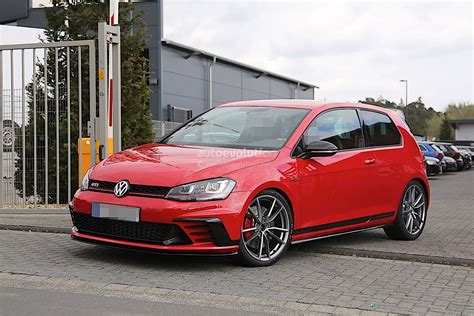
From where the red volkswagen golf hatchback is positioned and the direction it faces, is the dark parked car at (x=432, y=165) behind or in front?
behind

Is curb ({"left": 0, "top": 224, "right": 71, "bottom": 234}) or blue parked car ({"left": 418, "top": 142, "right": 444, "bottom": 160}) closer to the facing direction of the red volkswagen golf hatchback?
the curb

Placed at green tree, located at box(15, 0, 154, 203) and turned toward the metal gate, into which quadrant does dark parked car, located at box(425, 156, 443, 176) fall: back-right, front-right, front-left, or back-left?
back-left

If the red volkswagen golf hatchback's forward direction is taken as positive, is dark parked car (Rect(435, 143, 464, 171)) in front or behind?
behind

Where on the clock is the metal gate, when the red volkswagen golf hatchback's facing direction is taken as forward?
The metal gate is roughly at 3 o'clock from the red volkswagen golf hatchback.

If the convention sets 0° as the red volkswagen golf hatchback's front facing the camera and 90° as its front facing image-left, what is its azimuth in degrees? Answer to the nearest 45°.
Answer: approximately 45°

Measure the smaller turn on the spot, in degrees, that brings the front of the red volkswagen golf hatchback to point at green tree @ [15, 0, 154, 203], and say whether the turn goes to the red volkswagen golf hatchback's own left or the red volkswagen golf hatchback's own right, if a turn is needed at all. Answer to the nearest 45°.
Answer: approximately 90° to the red volkswagen golf hatchback's own right

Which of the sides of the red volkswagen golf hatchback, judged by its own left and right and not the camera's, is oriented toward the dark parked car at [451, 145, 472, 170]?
back

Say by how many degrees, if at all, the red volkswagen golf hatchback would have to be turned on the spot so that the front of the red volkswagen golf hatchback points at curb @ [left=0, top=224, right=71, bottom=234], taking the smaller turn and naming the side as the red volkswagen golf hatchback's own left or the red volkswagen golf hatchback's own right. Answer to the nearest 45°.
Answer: approximately 90° to the red volkswagen golf hatchback's own right

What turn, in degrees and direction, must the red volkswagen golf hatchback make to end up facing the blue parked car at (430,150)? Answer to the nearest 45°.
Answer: approximately 135° to its right
